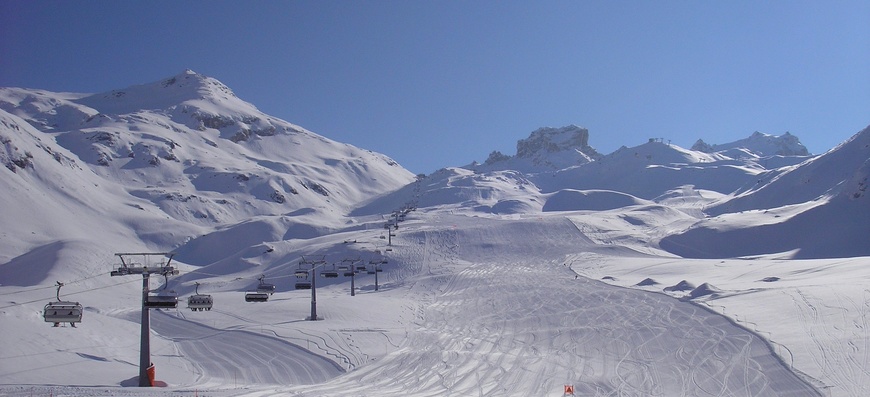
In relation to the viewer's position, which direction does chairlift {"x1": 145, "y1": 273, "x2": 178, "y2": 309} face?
facing away from the viewer

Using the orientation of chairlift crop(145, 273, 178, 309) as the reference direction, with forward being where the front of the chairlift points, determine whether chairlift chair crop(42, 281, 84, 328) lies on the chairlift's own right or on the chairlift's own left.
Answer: on the chairlift's own left
